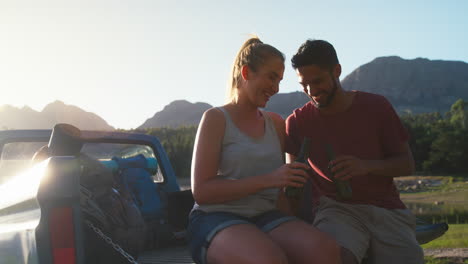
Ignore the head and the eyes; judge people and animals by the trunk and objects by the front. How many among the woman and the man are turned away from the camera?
0

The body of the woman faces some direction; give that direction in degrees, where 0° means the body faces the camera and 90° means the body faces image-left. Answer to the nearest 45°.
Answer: approximately 315°

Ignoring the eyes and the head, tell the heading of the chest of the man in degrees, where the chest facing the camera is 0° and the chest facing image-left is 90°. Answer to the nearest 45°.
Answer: approximately 45°

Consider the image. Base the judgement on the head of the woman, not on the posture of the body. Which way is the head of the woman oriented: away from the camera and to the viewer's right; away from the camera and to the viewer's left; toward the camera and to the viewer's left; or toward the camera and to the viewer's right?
toward the camera and to the viewer's right

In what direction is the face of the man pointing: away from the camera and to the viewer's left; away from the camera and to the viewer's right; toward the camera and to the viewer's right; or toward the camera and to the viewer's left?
toward the camera and to the viewer's left

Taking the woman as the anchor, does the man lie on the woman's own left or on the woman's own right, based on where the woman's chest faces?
on the woman's own left
